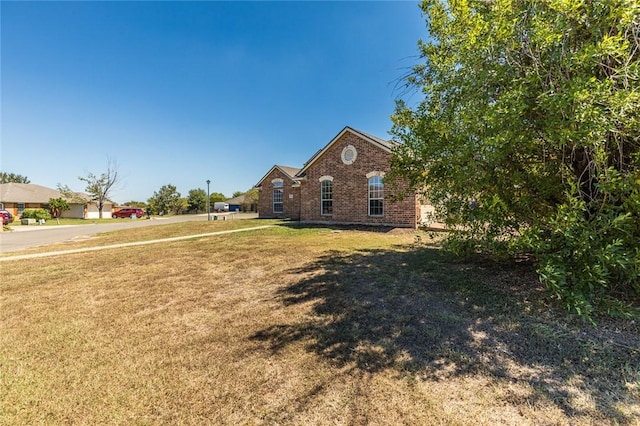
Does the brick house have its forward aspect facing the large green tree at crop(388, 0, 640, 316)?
no

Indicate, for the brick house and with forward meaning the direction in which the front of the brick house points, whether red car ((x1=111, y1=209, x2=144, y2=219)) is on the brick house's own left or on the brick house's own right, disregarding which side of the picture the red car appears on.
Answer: on the brick house's own right

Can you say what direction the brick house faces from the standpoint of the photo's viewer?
facing the viewer and to the left of the viewer

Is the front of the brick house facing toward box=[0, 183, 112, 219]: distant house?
no

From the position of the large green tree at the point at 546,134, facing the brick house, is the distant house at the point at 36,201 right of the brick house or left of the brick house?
left

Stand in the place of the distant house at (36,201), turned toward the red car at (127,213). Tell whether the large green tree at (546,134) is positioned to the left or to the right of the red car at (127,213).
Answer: right
